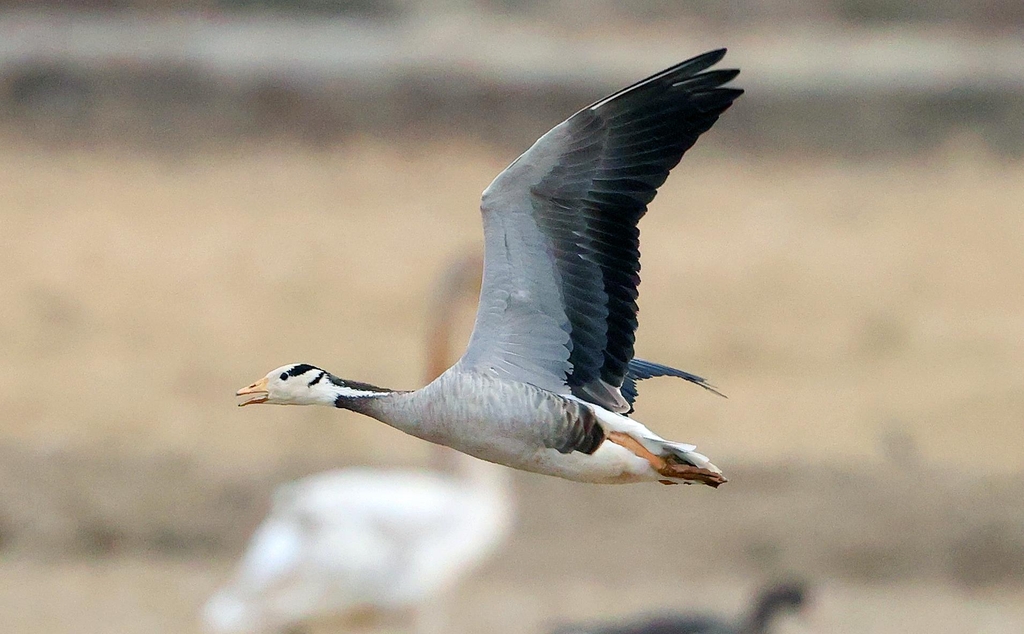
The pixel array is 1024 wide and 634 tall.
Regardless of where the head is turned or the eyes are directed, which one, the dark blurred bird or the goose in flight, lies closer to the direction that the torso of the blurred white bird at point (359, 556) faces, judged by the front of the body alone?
the dark blurred bird

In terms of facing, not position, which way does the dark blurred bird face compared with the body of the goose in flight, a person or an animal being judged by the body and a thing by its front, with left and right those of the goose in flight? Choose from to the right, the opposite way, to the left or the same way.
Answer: the opposite way

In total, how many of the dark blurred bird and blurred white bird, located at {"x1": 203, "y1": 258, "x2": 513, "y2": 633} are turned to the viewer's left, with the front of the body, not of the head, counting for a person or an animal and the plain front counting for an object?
0

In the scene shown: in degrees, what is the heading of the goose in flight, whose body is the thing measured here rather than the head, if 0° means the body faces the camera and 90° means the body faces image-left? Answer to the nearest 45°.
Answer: approximately 90°

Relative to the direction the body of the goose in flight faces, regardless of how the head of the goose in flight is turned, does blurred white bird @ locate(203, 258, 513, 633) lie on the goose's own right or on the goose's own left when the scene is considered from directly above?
on the goose's own right

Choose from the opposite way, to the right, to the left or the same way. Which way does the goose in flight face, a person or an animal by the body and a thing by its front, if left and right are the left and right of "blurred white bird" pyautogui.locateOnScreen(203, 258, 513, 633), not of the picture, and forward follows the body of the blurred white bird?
the opposite way

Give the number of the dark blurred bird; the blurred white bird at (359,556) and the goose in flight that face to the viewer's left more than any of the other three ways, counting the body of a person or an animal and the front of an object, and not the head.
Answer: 1

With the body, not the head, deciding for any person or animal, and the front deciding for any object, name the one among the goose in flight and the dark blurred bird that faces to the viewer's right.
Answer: the dark blurred bird

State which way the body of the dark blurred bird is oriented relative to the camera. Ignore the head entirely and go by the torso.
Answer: to the viewer's right

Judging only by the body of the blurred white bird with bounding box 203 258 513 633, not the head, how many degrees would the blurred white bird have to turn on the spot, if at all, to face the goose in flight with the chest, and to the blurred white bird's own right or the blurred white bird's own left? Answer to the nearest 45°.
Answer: approximately 90° to the blurred white bird's own right

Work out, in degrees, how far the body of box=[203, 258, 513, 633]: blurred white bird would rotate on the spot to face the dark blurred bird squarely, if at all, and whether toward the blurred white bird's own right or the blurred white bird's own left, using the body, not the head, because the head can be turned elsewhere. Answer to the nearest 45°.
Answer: approximately 45° to the blurred white bird's own right

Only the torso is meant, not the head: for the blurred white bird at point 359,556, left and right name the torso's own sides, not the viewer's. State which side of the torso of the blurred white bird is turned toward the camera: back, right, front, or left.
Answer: right
